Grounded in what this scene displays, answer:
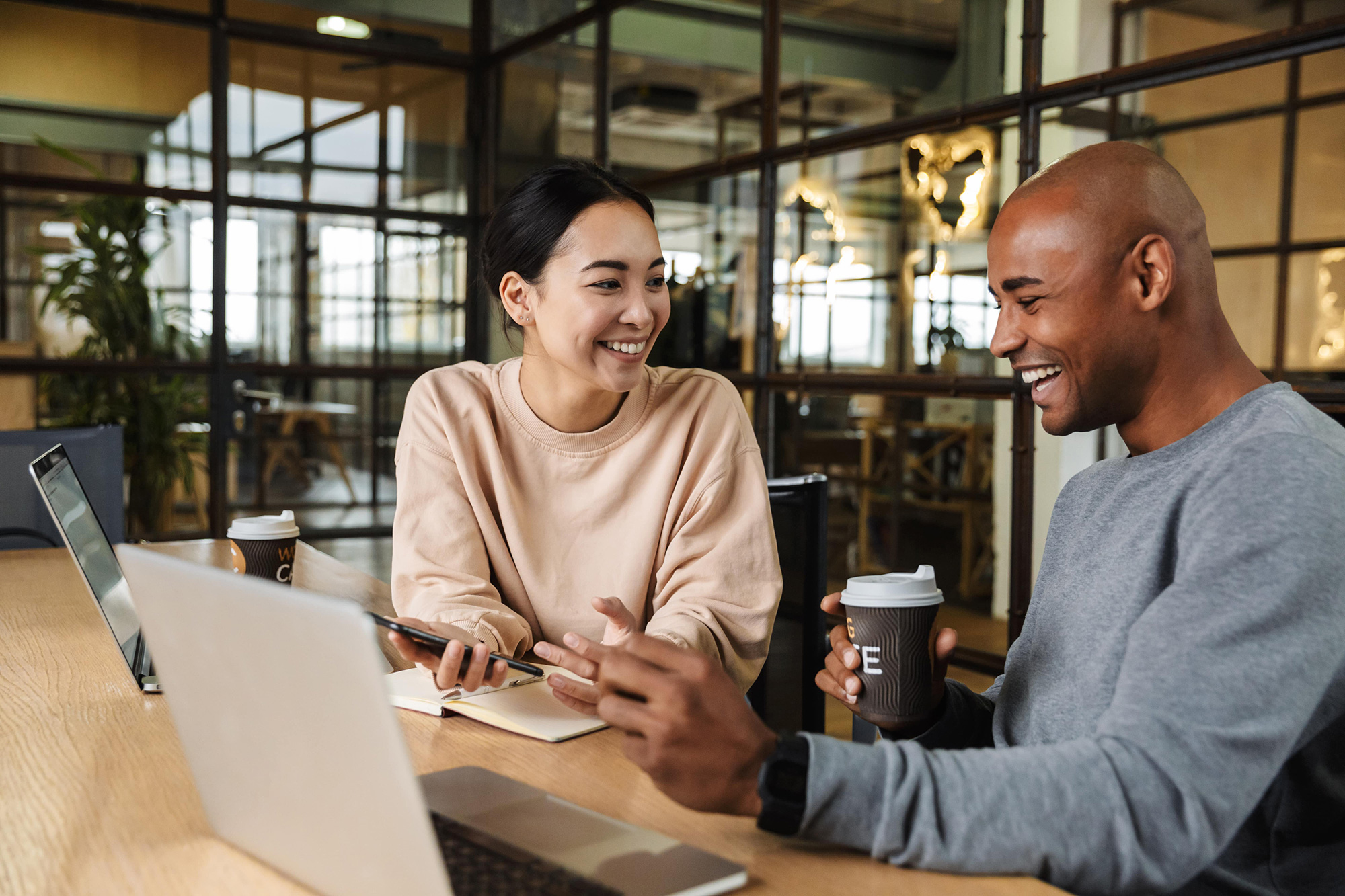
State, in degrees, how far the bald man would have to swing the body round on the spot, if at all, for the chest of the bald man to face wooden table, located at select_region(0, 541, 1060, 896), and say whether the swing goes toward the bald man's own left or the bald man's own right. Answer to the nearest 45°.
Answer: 0° — they already face it

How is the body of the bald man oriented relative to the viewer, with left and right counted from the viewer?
facing to the left of the viewer

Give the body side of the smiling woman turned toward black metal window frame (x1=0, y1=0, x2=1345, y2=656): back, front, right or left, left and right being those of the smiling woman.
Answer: back

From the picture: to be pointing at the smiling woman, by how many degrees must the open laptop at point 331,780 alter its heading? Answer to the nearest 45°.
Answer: approximately 45° to its left

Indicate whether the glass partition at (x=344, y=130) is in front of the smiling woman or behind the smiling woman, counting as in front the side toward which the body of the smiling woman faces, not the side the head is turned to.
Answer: behind

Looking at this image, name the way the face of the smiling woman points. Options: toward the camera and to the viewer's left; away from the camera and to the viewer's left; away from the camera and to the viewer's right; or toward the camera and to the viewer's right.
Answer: toward the camera and to the viewer's right

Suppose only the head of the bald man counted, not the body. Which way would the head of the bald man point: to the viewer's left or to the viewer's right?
to the viewer's left

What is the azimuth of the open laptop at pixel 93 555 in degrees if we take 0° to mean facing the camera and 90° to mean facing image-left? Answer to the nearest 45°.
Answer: approximately 270°

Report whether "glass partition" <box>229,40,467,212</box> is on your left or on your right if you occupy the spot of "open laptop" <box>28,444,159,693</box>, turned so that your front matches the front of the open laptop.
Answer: on your left
